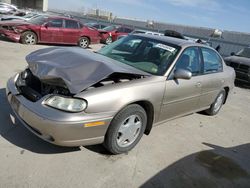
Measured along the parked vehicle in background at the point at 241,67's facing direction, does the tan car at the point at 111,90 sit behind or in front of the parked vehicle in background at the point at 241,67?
in front

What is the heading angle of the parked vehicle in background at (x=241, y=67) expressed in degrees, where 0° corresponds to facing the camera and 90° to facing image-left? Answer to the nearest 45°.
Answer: approximately 45°

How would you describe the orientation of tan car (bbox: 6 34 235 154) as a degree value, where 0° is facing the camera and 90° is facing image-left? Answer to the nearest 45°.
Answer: approximately 45°

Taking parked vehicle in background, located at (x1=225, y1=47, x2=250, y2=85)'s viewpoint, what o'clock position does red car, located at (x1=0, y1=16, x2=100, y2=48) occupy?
The red car is roughly at 1 o'clock from the parked vehicle in background.

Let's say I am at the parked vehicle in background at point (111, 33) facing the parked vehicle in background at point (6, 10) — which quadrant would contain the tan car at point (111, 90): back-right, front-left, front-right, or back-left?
back-left

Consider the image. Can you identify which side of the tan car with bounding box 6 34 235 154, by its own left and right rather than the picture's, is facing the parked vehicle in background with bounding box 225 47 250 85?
back

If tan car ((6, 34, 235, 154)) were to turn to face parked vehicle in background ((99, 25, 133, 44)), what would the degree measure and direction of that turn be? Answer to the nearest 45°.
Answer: approximately 135° to its right

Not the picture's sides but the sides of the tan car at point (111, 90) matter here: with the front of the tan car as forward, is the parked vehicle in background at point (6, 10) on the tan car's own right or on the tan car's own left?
on the tan car's own right

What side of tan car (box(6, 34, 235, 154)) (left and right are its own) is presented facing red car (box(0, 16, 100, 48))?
right
